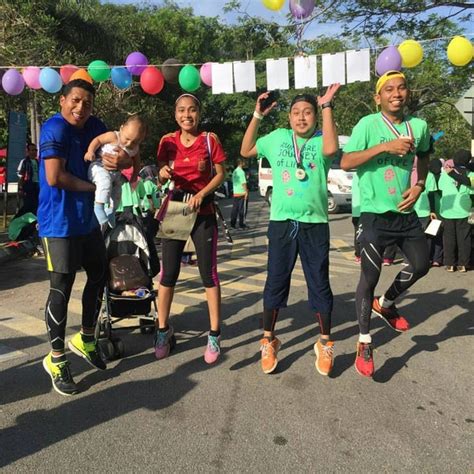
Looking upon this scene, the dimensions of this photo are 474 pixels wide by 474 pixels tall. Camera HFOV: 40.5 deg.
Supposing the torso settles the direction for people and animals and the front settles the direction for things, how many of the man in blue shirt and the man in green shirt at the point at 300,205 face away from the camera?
0

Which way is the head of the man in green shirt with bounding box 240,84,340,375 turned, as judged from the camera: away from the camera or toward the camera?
toward the camera

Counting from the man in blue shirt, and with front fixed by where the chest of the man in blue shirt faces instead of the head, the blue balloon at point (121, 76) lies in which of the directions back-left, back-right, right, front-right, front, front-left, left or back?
back-left

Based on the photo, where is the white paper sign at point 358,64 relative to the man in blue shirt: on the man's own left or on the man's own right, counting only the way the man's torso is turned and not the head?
on the man's own left

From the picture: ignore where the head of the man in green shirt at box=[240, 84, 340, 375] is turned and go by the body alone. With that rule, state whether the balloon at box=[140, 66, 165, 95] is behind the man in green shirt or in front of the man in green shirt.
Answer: behind

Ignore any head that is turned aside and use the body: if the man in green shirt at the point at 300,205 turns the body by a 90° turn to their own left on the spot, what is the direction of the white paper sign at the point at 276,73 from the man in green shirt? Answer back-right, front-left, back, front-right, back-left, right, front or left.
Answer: left

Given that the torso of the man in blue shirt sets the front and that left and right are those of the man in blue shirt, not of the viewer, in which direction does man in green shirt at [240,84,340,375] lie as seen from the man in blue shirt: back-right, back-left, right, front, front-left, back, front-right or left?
front-left

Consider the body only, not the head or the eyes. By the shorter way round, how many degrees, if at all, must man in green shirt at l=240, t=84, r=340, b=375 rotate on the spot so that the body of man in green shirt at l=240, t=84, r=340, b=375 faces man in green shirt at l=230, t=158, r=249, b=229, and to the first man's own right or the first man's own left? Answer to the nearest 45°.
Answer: approximately 180°

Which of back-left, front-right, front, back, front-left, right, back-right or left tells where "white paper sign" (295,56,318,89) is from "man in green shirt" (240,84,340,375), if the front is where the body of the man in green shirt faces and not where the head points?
back

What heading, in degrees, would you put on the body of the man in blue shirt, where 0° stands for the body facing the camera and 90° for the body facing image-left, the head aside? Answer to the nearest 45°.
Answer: approximately 315°

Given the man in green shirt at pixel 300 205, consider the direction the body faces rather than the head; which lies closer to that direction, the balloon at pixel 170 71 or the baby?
the baby

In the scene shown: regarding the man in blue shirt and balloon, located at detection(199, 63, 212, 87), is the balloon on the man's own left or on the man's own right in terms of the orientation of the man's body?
on the man's own left

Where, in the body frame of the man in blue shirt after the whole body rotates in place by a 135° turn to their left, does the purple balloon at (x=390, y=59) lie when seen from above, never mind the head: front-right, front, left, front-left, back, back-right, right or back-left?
front-right

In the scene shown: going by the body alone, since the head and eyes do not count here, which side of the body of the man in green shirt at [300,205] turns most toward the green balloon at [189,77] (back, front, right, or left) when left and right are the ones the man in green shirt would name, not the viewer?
back

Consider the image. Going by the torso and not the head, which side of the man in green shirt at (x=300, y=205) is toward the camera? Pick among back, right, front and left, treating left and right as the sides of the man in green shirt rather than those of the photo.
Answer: front

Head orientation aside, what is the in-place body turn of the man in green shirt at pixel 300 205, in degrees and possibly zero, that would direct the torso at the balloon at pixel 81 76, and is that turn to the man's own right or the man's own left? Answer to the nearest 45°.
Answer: approximately 135° to the man's own right
